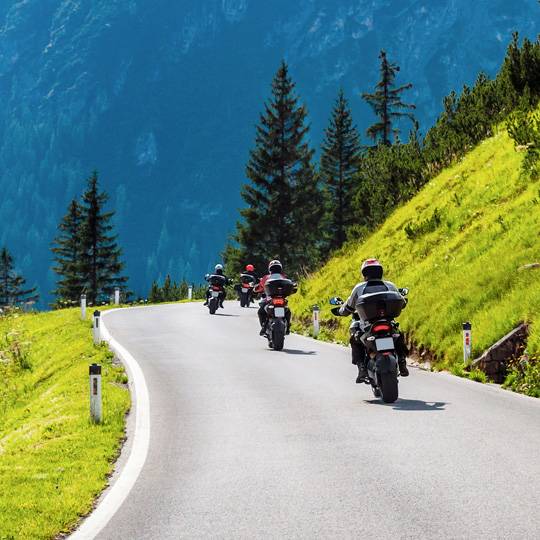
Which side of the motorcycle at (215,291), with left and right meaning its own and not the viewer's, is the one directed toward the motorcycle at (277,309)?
back

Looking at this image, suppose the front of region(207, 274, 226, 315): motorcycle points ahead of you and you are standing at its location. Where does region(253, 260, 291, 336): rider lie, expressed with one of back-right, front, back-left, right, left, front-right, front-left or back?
back

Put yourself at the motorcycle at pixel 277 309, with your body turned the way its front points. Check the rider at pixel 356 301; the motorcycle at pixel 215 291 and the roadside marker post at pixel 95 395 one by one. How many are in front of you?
1

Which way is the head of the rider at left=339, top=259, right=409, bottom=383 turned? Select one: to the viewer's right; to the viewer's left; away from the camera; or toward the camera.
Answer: away from the camera

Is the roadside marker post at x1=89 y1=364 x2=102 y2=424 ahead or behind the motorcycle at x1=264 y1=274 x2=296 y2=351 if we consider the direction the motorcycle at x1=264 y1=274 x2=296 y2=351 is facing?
behind

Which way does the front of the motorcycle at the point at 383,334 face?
away from the camera

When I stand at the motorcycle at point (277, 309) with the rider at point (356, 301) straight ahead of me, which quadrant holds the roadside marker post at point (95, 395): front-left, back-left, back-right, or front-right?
front-right

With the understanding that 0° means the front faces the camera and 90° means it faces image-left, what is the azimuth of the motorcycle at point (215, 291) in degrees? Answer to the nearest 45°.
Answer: approximately 180°

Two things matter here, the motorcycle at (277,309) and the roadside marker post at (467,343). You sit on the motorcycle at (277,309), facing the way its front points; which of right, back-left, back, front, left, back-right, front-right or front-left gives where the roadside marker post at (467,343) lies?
back-right

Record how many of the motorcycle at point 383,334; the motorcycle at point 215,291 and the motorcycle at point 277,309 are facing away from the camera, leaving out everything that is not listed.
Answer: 3

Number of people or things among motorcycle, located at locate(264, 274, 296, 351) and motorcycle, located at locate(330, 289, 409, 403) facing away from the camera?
2

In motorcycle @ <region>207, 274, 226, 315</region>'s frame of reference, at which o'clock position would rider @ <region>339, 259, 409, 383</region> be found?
The rider is roughly at 6 o'clock from the motorcycle.

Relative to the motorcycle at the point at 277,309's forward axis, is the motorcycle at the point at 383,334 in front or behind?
behind

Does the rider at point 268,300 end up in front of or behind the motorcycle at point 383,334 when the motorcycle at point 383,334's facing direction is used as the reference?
in front

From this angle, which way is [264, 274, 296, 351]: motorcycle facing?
away from the camera
